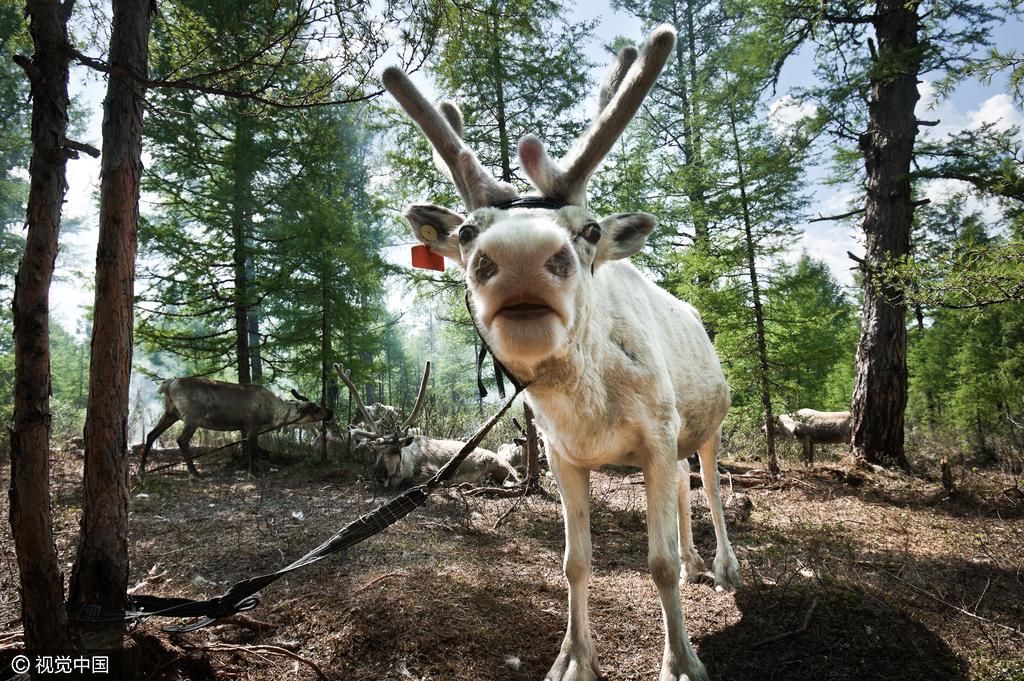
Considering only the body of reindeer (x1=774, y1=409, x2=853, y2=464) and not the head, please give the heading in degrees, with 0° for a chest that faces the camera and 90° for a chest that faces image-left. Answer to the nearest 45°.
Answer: approximately 90°

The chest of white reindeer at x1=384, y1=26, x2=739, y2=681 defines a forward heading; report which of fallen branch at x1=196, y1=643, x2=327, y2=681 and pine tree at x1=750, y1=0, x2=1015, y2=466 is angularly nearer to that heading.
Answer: the fallen branch

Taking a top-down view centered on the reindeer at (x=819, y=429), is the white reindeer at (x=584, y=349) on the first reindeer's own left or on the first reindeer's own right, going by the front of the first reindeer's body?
on the first reindeer's own left

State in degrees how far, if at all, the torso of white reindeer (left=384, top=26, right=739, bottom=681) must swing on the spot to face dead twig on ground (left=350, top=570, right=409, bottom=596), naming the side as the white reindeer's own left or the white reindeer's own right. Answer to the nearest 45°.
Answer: approximately 90° to the white reindeer's own right

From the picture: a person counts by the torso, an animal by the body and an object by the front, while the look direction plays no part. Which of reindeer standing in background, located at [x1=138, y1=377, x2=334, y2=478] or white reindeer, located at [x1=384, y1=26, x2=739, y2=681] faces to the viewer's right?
the reindeer standing in background

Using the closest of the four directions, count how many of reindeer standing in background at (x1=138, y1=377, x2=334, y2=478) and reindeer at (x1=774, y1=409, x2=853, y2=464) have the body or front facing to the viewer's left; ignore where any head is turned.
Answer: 1

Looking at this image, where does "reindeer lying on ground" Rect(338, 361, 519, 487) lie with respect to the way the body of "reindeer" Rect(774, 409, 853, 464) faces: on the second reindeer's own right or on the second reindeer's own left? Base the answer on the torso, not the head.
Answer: on the second reindeer's own left

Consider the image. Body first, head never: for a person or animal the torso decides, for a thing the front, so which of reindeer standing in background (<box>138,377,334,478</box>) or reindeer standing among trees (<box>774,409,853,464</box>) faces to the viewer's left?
the reindeer standing among trees

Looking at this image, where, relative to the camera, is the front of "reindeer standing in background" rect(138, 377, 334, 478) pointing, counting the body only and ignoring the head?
to the viewer's right
